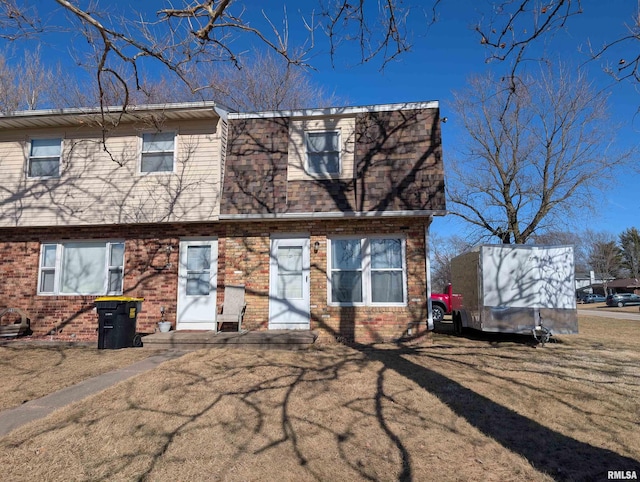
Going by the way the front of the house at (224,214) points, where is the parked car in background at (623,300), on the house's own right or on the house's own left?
on the house's own left

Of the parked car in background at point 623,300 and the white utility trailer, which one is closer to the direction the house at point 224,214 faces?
the white utility trailer

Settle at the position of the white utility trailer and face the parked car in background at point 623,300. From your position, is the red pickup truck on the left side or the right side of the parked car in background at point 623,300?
left

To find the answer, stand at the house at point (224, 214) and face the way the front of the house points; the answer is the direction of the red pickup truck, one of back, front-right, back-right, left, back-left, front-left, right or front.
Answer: back-left

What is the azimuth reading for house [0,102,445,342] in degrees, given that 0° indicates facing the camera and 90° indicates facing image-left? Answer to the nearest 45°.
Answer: approximately 0°

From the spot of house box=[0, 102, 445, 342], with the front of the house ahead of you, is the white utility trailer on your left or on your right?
on your left
